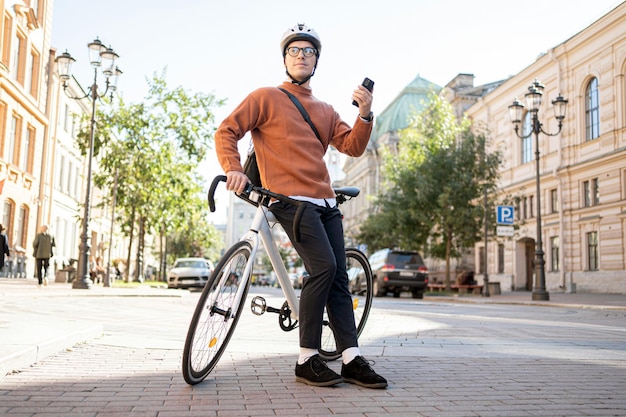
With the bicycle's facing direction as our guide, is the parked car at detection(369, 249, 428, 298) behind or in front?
behind

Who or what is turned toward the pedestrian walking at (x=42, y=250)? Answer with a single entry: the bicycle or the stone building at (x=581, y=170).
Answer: the stone building

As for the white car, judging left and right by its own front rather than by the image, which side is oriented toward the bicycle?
front

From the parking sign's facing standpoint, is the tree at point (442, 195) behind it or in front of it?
behind

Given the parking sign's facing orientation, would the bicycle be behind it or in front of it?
in front

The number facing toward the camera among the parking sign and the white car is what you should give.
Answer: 2

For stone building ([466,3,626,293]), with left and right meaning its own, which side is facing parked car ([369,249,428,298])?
front

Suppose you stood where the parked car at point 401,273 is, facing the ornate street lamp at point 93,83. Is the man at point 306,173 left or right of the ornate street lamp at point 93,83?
left

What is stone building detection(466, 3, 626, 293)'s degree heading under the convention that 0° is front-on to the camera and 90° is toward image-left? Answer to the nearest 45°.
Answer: approximately 45°

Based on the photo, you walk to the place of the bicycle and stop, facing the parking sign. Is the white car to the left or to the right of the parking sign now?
left

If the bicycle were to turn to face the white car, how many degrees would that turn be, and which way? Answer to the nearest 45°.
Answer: approximately 135° to its right

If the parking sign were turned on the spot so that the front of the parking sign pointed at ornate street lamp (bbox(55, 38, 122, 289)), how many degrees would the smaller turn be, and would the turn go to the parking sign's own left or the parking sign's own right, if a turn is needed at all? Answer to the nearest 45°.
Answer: approximately 45° to the parking sign's own right

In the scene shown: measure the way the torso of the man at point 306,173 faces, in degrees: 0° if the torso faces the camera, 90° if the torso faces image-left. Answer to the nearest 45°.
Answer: approximately 315°

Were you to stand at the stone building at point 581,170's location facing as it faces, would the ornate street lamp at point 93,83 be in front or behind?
in front

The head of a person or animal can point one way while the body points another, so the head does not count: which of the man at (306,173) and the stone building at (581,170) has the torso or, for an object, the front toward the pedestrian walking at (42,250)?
the stone building
